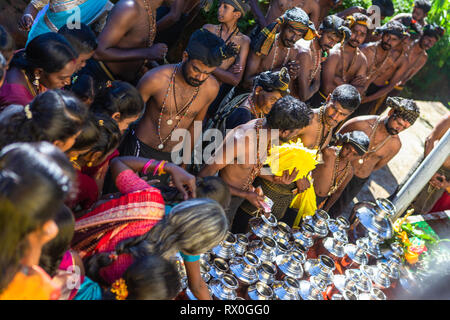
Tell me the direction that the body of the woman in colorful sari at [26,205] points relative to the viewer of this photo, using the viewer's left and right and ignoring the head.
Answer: facing away from the viewer and to the right of the viewer

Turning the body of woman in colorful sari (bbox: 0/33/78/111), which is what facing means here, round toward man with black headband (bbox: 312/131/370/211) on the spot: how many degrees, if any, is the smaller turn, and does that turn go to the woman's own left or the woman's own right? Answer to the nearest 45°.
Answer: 0° — they already face them

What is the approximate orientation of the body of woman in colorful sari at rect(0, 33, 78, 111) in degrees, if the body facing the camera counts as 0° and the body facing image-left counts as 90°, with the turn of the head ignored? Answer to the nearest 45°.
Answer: approximately 270°

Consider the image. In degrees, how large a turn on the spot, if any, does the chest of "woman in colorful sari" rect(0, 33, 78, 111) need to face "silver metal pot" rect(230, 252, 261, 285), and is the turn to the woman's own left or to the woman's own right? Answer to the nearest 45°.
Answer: approximately 45° to the woman's own right

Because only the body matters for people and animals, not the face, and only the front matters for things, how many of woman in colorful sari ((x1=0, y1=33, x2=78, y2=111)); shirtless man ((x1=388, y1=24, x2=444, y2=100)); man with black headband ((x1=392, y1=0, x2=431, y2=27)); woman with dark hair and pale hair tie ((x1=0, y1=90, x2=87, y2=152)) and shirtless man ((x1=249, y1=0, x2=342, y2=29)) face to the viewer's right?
2

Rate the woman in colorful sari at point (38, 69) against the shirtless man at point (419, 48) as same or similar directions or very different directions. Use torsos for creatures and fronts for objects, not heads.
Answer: very different directions

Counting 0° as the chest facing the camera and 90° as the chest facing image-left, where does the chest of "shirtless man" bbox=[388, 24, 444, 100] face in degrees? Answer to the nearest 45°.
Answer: approximately 45°

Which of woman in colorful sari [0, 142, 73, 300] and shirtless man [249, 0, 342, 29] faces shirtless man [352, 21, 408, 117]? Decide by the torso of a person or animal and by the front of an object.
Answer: the woman in colorful sari

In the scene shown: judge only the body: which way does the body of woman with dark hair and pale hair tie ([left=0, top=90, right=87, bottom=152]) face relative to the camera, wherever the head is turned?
to the viewer's right

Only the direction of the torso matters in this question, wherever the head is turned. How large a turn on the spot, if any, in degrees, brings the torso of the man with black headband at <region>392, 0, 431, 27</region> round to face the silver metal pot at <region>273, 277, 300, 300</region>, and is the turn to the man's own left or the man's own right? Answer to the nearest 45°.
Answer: approximately 45° to the man's own left
